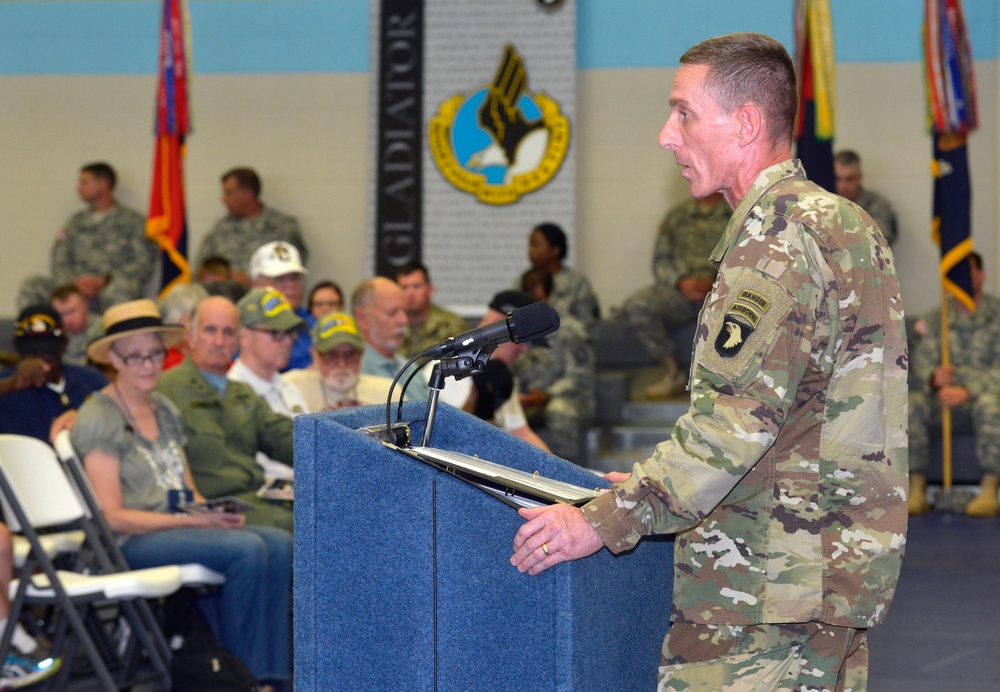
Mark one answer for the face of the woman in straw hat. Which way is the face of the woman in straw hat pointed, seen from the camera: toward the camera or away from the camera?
toward the camera

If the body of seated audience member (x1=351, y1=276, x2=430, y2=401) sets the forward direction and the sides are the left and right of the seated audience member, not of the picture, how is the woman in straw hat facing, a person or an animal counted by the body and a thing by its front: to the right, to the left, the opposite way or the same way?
the same way

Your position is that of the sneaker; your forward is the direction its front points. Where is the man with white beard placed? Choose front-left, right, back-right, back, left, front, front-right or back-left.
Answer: front-left

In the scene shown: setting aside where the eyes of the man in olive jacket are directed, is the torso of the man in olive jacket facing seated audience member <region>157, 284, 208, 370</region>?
no

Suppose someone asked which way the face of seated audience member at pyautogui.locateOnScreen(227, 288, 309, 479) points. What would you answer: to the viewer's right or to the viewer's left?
to the viewer's right

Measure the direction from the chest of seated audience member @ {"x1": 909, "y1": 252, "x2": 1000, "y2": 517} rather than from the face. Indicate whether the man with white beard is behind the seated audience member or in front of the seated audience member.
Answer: in front

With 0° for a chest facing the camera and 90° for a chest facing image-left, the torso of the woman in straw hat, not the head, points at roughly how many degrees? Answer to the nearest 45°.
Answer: approximately 315°

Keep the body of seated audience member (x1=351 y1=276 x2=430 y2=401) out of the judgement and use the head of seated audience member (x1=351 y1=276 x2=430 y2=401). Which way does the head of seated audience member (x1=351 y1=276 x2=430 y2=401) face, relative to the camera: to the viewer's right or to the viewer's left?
to the viewer's right

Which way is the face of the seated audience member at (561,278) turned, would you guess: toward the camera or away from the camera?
toward the camera

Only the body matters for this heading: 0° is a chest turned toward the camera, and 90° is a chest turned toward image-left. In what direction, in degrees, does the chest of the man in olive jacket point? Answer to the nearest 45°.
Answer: approximately 315°

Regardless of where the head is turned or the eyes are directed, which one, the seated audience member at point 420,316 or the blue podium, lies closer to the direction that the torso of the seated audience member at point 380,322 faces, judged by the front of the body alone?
the blue podium

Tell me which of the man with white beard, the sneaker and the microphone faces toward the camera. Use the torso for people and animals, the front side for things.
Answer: the man with white beard

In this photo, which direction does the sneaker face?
to the viewer's right

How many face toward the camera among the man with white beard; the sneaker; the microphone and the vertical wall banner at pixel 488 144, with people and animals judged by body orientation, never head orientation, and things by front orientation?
2

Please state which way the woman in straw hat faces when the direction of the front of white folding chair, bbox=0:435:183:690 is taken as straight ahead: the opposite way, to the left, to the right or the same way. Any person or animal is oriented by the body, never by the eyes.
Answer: the same way

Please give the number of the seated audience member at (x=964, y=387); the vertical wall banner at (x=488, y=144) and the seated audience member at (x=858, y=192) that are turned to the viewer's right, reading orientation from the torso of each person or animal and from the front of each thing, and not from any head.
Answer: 0

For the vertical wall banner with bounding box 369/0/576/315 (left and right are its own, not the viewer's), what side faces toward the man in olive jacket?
front
